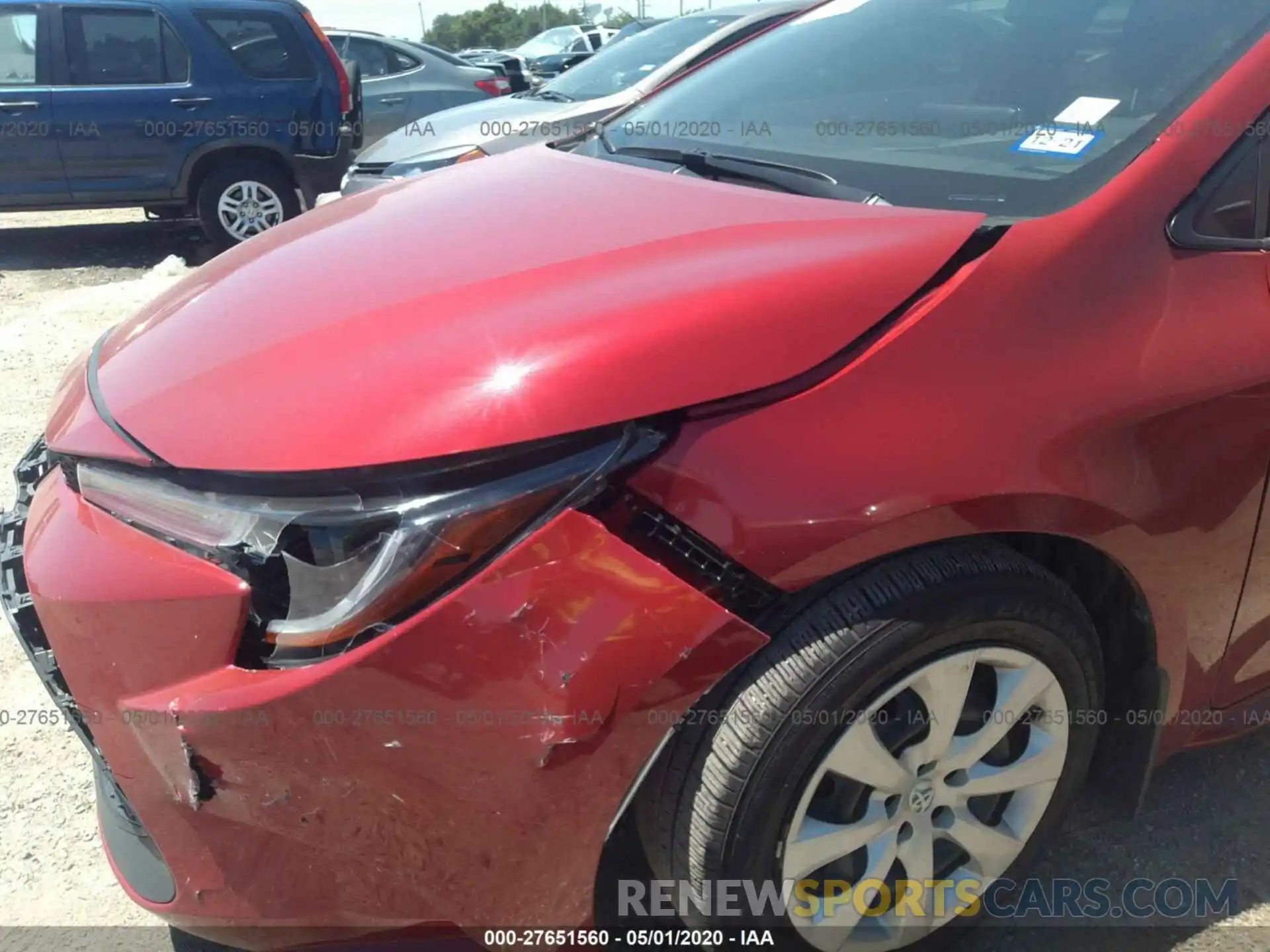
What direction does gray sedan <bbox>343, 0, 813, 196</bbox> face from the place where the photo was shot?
facing the viewer and to the left of the viewer

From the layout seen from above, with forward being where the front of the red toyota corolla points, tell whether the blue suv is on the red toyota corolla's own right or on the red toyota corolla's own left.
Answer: on the red toyota corolla's own right

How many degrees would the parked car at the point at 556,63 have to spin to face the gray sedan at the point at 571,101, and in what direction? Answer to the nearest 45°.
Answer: approximately 45° to its left

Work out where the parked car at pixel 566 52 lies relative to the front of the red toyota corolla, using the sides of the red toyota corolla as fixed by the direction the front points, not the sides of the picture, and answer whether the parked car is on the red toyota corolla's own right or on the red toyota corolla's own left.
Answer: on the red toyota corolla's own right

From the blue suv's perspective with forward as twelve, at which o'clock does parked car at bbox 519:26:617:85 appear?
The parked car is roughly at 4 o'clock from the blue suv.

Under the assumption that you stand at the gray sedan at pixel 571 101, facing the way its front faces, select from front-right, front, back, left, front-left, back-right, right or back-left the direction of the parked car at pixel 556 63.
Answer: back-right

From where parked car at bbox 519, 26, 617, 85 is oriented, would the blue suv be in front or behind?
in front

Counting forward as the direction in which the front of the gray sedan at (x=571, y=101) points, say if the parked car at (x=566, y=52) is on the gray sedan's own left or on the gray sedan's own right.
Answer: on the gray sedan's own right

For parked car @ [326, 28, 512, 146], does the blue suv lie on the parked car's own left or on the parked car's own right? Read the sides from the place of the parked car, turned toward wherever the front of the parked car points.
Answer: on the parked car's own left

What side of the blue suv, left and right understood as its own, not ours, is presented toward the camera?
left

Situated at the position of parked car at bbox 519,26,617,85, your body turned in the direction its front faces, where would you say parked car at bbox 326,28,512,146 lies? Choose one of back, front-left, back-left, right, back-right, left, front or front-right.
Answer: front-left

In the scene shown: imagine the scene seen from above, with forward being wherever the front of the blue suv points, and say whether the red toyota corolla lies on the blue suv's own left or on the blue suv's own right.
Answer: on the blue suv's own left

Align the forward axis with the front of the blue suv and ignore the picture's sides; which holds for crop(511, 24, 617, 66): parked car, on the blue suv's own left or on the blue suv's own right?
on the blue suv's own right

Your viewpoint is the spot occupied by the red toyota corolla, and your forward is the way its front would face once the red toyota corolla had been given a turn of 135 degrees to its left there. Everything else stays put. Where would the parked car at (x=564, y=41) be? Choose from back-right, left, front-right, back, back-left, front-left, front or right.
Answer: left

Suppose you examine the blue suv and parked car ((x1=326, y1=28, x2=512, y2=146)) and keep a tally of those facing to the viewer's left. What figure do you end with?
2

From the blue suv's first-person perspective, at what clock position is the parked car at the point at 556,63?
The parked car is roughly at 4 o'clock from the blue suv.

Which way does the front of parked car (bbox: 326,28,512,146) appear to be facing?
to the viewer's left

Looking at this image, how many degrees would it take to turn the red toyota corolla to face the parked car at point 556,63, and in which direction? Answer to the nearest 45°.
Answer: approximately 135° to its right
